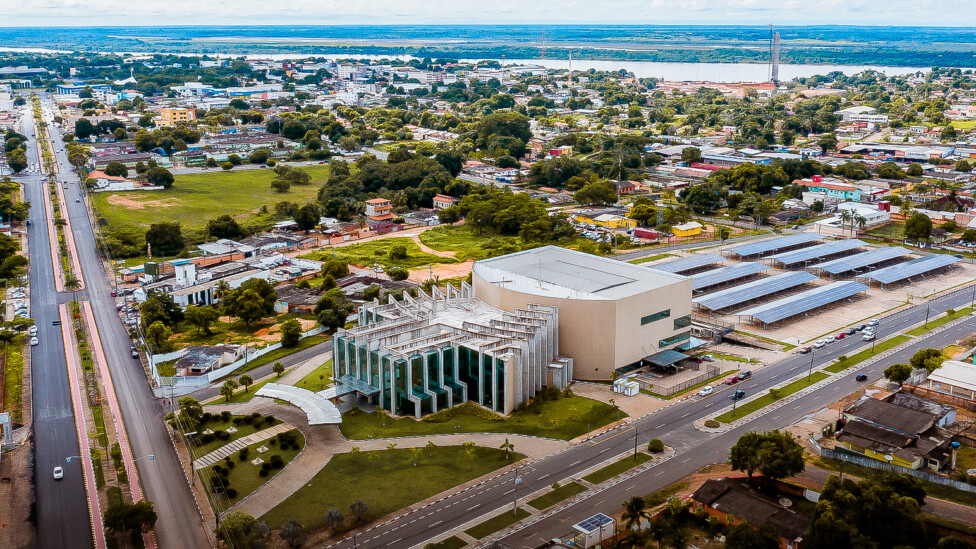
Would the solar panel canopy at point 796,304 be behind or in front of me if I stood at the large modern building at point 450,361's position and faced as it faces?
behind

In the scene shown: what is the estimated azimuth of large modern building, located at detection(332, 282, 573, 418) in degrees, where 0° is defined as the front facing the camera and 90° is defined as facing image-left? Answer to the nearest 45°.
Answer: approximately 45°

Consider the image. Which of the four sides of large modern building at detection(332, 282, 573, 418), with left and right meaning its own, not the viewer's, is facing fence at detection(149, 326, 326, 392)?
right

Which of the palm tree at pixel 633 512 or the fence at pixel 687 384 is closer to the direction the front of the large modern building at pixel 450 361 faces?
the palm tree

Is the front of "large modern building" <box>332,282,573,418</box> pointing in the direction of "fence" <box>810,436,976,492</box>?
no

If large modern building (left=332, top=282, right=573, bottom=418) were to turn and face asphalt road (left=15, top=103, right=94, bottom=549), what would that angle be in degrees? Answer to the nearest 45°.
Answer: approximately 45° to its right

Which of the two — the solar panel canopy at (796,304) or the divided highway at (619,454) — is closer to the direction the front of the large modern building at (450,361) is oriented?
the divided highway

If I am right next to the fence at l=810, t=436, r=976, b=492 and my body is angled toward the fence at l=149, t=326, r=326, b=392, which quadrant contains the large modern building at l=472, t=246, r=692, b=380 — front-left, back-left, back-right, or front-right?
front-right

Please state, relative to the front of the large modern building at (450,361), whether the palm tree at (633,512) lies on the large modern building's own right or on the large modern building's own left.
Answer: on the large modern building's own left

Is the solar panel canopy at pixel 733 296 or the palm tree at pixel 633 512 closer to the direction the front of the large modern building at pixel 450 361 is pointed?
the palm tree

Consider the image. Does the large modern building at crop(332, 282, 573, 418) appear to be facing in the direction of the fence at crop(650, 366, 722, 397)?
no

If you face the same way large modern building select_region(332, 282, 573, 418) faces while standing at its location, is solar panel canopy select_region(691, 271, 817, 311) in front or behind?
behind

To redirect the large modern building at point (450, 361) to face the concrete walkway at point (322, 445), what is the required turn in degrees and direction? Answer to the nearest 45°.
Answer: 0° — it already faces it

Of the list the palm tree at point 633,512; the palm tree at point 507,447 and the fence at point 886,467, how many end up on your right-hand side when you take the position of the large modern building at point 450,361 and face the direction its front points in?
0

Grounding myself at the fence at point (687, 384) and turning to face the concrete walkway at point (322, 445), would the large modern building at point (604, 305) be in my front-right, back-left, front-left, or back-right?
front-right
